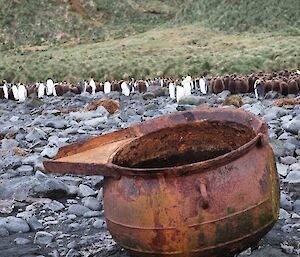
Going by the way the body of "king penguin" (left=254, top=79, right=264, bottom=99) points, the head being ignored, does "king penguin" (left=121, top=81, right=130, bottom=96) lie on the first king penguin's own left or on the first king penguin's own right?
on the first king penguin's own right

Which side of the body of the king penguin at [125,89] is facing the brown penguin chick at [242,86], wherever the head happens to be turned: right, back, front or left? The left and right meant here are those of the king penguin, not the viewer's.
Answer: left

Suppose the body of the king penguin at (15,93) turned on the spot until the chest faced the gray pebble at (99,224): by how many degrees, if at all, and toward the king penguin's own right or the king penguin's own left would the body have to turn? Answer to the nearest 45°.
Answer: approximately 45° to the king penguin's own right

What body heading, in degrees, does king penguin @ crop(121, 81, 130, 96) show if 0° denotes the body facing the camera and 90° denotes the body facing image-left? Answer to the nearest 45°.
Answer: approximately 45°

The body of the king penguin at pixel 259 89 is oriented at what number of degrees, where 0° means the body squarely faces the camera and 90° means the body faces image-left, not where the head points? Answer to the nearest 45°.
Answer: approximately 45°

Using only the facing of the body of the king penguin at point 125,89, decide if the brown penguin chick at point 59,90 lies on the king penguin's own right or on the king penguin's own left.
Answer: on the king penguin's own right

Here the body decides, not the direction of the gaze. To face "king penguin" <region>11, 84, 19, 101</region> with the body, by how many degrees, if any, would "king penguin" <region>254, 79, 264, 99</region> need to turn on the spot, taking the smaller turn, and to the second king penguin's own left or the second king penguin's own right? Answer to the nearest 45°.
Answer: approximately 45° to the second king penguin's own right
